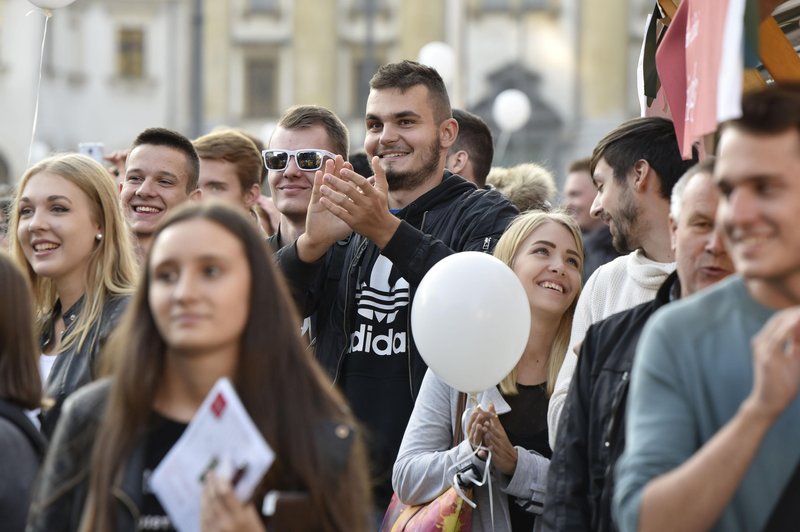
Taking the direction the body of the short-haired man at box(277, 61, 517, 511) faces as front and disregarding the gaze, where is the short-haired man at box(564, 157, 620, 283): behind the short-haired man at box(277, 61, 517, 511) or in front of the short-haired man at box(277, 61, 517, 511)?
behind

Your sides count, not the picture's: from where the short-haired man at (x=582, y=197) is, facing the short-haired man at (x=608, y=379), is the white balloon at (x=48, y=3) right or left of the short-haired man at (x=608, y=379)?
right

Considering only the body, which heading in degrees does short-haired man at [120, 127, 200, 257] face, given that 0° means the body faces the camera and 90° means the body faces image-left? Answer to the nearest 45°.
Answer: approximately 45°

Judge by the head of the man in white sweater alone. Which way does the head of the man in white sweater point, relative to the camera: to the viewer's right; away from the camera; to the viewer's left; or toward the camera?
to the viewer's left

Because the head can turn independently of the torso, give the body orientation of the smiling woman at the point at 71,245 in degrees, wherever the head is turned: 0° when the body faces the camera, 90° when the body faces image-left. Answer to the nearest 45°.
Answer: approximately 45°

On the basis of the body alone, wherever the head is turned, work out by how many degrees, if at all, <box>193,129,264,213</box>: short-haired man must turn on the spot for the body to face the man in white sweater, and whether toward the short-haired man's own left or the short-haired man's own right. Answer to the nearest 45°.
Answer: approximately 90° to the short-haired man's own left

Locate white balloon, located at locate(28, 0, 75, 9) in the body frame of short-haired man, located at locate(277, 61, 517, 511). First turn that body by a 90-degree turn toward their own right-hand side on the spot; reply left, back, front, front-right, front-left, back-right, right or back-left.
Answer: front
